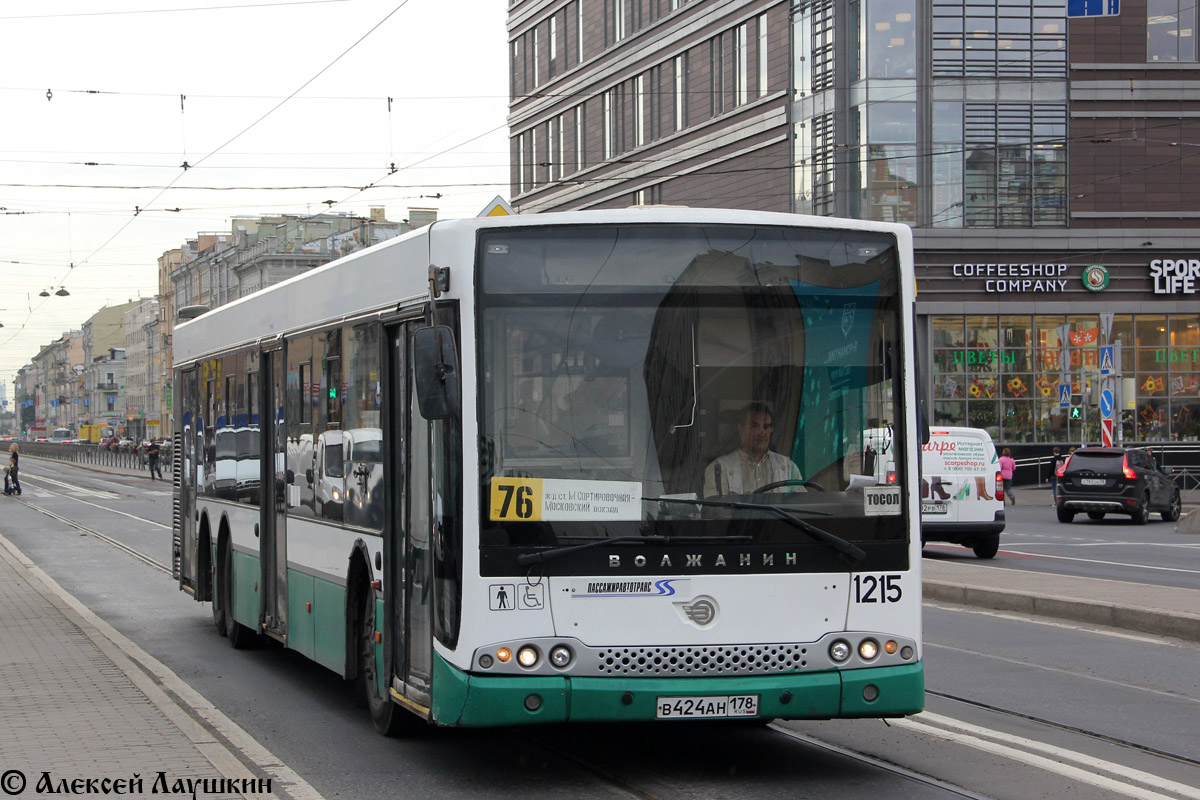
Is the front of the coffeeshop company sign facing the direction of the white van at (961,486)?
yes

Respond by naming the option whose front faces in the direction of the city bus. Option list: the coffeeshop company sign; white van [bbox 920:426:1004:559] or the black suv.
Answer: the coffeeshop company sign

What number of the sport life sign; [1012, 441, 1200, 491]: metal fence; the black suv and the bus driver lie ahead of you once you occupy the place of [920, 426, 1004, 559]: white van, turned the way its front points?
3

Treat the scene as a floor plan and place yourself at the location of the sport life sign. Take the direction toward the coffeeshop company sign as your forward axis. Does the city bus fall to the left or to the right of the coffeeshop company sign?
left

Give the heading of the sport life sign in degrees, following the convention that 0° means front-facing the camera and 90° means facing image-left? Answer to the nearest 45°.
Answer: approximately 0°

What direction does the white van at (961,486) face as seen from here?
away from the camera

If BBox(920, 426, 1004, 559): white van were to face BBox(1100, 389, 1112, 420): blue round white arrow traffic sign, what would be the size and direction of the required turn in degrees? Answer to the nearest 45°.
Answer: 0° — it already faces it

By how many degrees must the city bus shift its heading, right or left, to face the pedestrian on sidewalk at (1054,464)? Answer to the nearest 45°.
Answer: approximately 180°

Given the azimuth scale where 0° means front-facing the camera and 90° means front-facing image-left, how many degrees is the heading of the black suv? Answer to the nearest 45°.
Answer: approximately 225°
